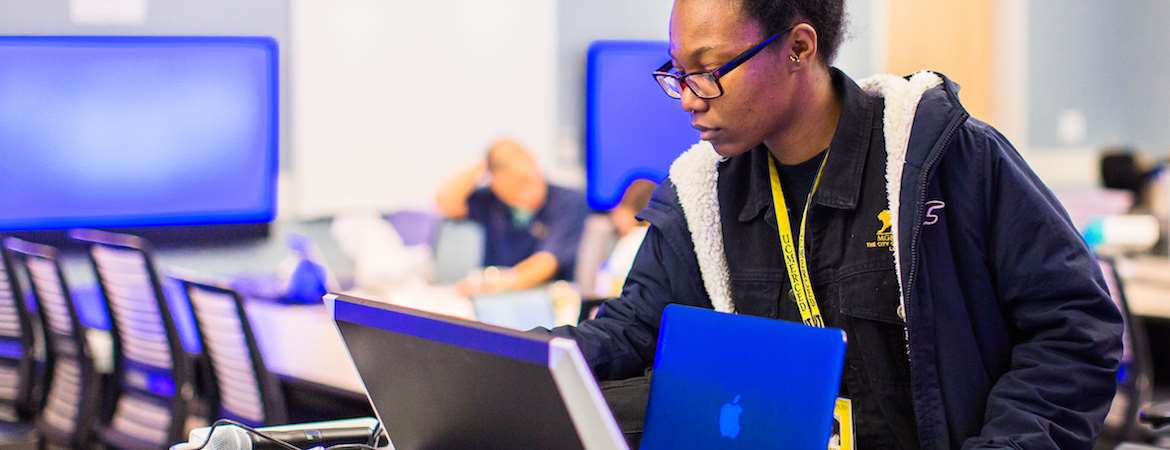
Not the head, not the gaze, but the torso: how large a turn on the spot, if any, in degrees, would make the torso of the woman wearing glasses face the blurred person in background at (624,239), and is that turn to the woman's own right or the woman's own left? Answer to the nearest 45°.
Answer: approximately 135° to the woman's own right

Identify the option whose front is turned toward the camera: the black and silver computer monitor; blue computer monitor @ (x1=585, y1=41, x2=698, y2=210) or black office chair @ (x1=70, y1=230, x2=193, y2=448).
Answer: the blue computer monitor

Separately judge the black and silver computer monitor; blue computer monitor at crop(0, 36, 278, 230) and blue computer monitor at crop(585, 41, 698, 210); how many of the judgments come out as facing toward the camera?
2

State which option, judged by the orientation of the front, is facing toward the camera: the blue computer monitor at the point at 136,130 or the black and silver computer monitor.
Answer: the blue computer monitor

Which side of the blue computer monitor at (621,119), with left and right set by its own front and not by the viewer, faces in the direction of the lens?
front

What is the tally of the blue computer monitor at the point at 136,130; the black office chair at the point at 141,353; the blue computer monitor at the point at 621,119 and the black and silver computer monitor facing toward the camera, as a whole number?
2

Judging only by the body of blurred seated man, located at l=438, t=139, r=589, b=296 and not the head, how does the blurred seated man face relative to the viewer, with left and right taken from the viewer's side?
facing the viewer and to the left of the viewer

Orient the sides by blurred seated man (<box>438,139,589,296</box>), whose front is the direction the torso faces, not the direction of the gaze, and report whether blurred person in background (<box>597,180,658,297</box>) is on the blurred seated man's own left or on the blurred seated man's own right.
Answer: on the blurred seated man's own left

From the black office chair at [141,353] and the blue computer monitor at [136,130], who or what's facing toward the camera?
the blue computer monitor

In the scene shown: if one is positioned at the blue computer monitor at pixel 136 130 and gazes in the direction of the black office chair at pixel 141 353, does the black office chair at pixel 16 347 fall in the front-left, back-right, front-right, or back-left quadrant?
front-right

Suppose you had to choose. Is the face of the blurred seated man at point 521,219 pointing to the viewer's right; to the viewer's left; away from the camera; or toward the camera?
toward the camera

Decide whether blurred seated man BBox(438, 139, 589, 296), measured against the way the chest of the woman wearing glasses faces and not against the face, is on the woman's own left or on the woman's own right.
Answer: on the woman's own right

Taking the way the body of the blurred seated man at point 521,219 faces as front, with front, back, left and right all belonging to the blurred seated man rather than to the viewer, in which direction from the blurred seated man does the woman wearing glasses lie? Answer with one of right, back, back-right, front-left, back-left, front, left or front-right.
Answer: front-left

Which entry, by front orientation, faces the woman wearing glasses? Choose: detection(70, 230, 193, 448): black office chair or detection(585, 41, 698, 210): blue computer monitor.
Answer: the blue computer monitor

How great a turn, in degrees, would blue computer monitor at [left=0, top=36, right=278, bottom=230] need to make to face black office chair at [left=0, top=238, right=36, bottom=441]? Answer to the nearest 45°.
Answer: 0° — it already faces it

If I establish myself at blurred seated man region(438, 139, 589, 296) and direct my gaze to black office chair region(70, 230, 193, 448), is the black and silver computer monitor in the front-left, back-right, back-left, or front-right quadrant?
front-left

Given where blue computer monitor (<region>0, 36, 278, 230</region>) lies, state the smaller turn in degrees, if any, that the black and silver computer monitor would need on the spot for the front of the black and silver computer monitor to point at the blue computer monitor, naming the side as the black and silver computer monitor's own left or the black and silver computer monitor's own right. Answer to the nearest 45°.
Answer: approximately 45° to the black and silver computer monitor's own left

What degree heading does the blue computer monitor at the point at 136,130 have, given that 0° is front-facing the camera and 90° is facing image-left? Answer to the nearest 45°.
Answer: approximately 0°

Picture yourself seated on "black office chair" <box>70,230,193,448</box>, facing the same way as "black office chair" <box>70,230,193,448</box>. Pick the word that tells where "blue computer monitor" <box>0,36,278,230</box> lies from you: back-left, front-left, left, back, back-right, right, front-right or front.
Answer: front-left
